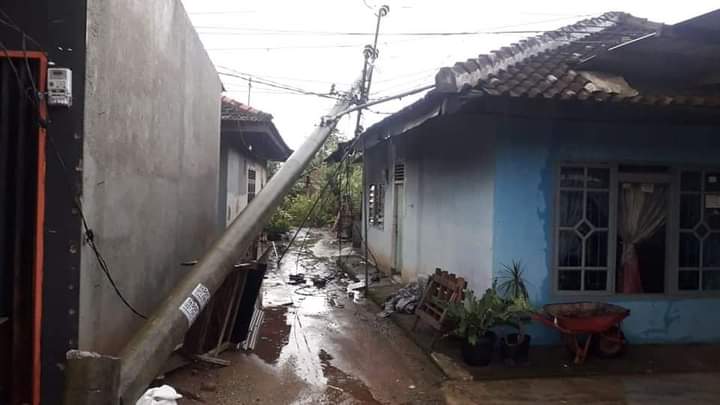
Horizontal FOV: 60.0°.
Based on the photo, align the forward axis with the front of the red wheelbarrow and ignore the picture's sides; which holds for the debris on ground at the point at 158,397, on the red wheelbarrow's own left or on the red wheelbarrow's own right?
on the red wheelbarrow's own right

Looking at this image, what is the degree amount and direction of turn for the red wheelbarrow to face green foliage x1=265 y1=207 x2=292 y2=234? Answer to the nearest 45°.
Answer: approximately 135° to its left

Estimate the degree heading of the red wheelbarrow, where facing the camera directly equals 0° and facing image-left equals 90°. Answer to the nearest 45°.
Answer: approximately 270°

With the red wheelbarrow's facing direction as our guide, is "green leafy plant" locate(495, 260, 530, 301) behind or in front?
behind

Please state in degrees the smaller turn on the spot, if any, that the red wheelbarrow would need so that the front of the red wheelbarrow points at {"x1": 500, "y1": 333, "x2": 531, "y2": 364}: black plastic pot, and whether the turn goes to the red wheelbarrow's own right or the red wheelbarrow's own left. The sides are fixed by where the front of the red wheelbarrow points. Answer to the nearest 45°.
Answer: approximately 135° to the red wheelbarrow's own right

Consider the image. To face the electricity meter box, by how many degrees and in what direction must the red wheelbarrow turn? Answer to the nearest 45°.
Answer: approximately 135° to its right

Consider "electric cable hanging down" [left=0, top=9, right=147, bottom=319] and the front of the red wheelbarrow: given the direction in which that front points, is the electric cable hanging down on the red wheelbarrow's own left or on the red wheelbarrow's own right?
on the red wheelbarrow's own right

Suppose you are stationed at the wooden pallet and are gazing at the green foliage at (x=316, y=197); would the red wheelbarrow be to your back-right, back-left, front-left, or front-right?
back-right
